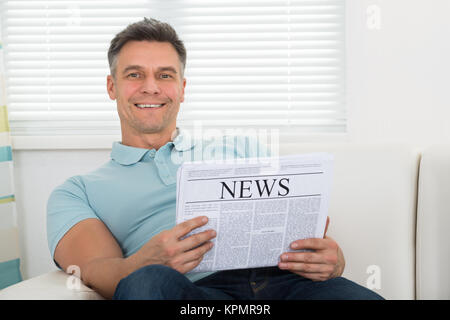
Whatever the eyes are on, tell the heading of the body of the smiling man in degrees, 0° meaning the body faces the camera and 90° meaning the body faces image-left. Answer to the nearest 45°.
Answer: approximately 315°

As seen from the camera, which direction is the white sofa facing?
toward the camera
